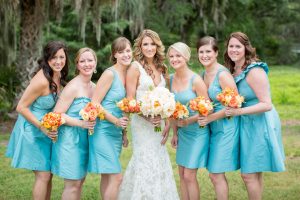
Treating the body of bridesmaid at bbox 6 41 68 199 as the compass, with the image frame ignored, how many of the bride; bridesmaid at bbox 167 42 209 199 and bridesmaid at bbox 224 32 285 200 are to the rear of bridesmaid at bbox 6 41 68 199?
0

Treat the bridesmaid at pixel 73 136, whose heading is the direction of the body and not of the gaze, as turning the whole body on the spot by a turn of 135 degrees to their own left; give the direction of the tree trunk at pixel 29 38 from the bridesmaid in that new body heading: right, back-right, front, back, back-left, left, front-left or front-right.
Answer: front

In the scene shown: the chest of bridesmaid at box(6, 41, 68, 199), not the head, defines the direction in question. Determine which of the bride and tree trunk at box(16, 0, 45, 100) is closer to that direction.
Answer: the bride

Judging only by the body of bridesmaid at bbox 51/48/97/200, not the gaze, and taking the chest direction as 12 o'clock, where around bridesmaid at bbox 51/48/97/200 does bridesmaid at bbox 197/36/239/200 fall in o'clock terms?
bridesmaid at bbox 197/36/239/200 is roughly at 11 o'clock from bridesmaid at bbox 51/48/97/200.

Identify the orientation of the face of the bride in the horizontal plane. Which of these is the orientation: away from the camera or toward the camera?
toward the camera

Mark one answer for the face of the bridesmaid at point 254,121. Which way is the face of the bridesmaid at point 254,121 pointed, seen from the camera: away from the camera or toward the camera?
toward the camera

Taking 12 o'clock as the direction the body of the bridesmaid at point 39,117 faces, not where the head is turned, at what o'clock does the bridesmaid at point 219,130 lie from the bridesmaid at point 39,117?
the bridesmaid at point 219,130 is roughly at 11 o'clock from the bridesmaid at point 39,117.

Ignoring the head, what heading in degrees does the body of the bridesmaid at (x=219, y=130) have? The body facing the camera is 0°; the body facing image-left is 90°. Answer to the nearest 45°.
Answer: approximately 45°

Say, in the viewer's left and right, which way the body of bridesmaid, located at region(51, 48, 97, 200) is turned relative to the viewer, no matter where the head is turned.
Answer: facing the viewer and to the right of the viewer

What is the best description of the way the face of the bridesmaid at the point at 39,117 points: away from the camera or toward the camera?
toward the camera

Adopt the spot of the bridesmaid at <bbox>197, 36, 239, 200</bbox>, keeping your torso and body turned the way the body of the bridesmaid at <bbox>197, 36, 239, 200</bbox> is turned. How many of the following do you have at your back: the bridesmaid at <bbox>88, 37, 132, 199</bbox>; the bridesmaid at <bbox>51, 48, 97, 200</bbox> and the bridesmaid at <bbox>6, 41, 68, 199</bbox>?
0

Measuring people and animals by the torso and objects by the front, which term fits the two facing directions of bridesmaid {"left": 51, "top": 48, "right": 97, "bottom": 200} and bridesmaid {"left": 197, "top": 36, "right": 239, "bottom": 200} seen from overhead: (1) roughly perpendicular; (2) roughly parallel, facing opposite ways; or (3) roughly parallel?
roughly perpendicular

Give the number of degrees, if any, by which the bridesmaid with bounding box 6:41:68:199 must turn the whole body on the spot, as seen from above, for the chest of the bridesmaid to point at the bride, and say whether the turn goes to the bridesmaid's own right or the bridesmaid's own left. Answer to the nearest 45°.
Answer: approximately 45° to the bridesmaid's own left

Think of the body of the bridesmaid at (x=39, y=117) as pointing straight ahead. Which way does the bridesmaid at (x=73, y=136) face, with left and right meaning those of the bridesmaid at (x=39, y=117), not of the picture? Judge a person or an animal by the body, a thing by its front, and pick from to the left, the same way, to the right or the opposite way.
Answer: the same way

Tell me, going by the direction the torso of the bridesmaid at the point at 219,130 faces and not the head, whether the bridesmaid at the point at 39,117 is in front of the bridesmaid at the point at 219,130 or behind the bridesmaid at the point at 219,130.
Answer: in front
